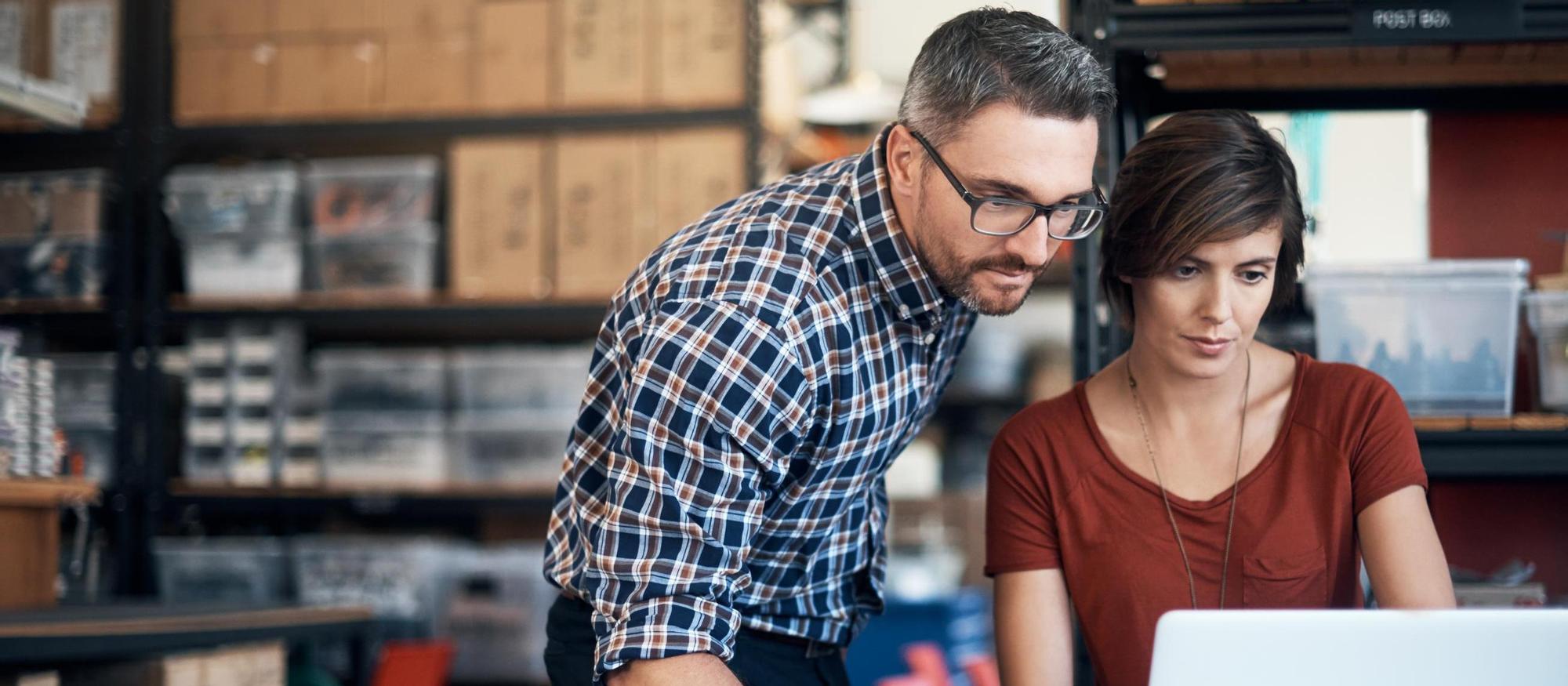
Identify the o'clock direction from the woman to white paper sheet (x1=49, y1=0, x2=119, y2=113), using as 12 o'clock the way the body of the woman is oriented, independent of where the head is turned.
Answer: The white paper sheet is roughly at 4 o'clock from the woman.

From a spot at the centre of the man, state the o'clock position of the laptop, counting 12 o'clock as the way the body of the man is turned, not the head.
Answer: The laptop is roughly at 12 o'clock from the man.

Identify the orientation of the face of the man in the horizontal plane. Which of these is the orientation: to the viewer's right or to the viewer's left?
to the viewer's right

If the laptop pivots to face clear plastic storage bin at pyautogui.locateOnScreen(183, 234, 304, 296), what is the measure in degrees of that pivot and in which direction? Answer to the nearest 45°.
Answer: approximately 45° to its left

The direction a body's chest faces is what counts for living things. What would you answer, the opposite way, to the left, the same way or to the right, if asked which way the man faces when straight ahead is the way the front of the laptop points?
to the right

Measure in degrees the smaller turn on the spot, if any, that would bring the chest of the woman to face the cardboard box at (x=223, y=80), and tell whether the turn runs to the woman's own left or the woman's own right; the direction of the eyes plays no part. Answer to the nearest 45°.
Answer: approximately 135° to the woman's own right

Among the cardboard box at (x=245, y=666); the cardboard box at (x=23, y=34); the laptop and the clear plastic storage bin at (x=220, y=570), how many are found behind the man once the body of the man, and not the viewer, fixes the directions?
3

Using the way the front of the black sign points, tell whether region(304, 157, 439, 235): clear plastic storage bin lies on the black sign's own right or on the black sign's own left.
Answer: on the black sign's own right

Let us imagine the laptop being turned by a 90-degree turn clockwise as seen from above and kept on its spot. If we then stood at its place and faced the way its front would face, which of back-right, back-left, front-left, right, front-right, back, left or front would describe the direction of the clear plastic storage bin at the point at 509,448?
back-left

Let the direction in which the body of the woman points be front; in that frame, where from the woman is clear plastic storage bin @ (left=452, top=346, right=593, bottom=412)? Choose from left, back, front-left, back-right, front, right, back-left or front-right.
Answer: back-right

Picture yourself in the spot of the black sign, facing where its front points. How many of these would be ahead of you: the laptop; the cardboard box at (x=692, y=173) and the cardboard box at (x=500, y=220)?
1

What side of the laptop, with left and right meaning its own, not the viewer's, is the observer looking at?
back

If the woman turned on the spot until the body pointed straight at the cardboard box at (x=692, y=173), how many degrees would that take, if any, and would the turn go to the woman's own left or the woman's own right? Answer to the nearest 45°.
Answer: approximately 135° to the woman's own right

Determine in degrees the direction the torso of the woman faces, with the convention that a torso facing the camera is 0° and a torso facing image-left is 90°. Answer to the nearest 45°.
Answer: approximately 0°

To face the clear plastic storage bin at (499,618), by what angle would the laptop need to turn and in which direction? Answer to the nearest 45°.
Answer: approximately 45° to its left
